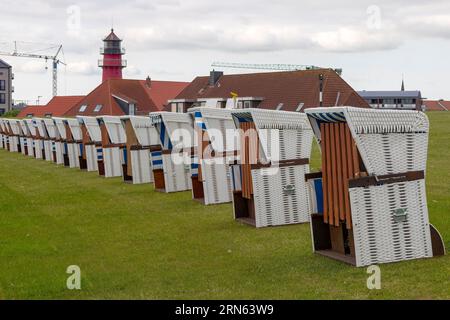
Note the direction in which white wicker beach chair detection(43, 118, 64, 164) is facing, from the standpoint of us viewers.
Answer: facing to the left of the viewer

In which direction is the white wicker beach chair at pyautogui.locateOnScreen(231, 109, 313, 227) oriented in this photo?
to the viewer's left

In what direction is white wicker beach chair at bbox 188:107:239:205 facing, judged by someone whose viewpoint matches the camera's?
facing to the left of the viewer

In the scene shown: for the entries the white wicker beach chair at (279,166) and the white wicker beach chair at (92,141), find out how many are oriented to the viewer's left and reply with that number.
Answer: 2

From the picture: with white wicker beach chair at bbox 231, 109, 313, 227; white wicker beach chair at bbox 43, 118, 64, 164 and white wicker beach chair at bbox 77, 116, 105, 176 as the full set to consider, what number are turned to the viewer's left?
3
